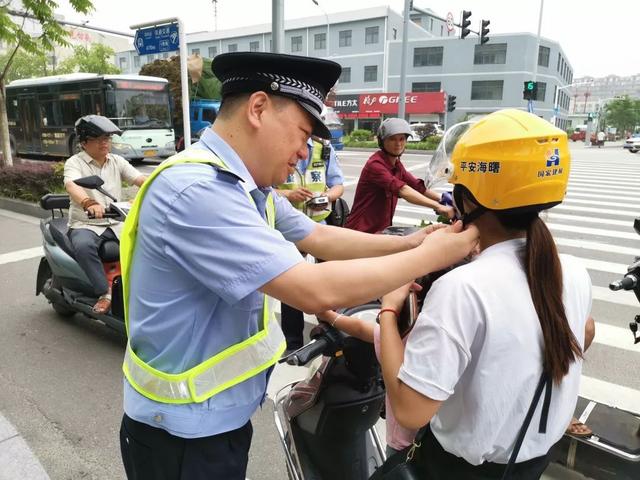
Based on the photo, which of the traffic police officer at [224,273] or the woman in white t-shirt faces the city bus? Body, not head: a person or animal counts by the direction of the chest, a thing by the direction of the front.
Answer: the woman in white t-shirt

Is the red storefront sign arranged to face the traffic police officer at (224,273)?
yes

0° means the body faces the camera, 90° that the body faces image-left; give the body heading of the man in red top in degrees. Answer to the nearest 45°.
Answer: approximately 315°

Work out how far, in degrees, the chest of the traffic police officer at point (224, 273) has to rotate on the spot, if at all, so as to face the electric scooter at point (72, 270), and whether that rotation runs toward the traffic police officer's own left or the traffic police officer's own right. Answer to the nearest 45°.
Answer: approximately 135° to the traffic police officer's own left

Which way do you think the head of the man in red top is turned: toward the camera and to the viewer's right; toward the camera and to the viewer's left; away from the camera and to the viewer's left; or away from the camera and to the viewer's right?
toward the camera and to the viewer's right

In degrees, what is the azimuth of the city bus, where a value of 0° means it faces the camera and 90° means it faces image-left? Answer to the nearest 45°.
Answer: approximately 315°

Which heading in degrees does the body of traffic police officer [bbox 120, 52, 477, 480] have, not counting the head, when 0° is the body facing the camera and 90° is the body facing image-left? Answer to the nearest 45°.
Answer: approximately 270°

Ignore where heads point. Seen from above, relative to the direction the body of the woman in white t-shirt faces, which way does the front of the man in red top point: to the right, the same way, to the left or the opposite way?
the opposite way

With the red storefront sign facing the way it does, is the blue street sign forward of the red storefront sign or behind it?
forward

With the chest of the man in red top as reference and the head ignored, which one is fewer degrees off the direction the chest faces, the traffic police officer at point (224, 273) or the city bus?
the traffic police officer

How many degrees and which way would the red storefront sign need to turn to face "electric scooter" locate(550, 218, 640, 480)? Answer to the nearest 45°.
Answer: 0° — it already faces it

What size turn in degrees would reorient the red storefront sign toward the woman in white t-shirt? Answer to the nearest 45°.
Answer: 0° — it already faces them

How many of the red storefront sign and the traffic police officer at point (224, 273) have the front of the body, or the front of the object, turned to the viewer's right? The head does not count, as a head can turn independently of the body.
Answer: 1

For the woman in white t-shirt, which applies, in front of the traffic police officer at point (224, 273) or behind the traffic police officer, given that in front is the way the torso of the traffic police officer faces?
in front
